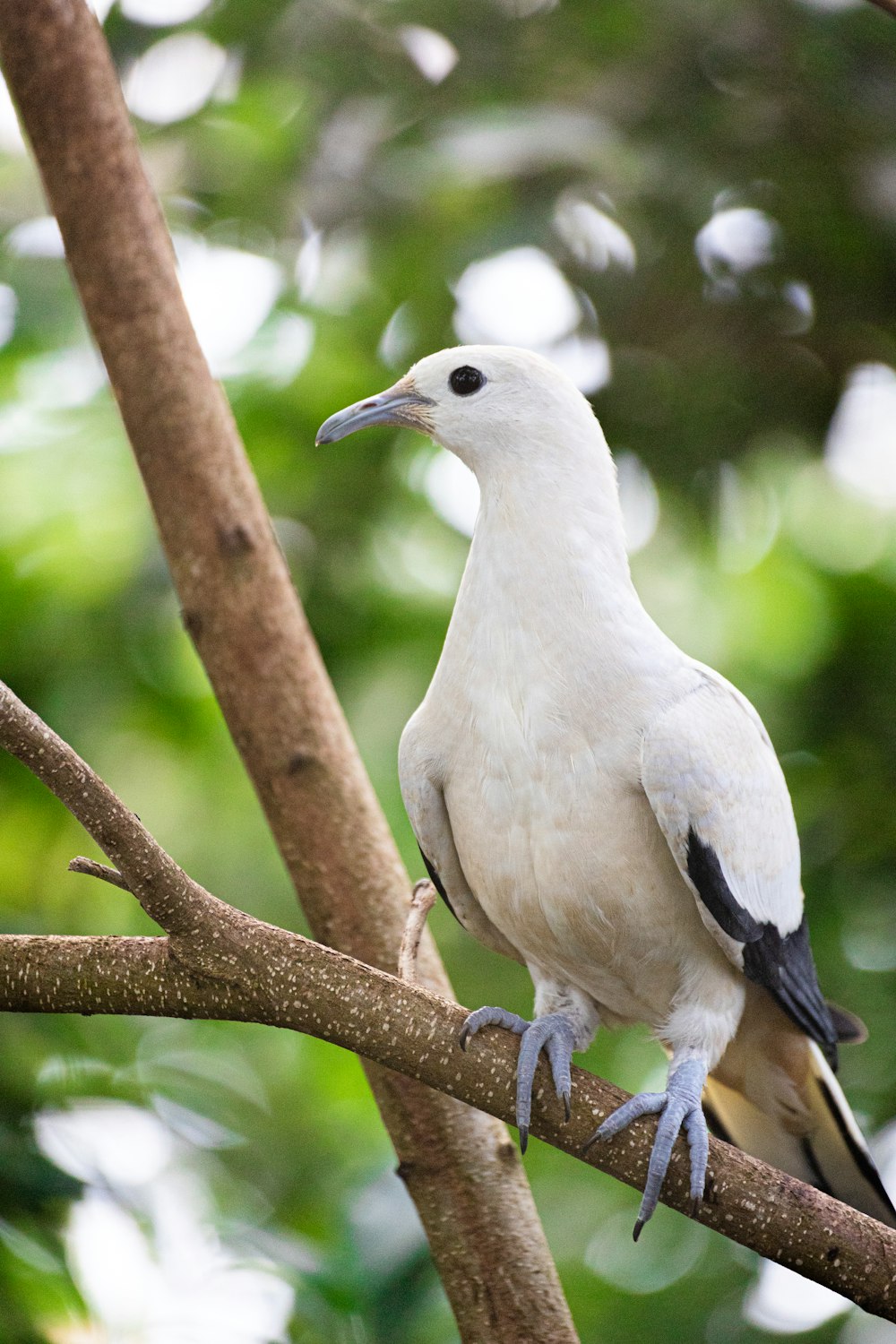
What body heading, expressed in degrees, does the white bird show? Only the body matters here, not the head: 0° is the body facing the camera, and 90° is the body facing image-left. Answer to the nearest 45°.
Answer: approximately 45°
